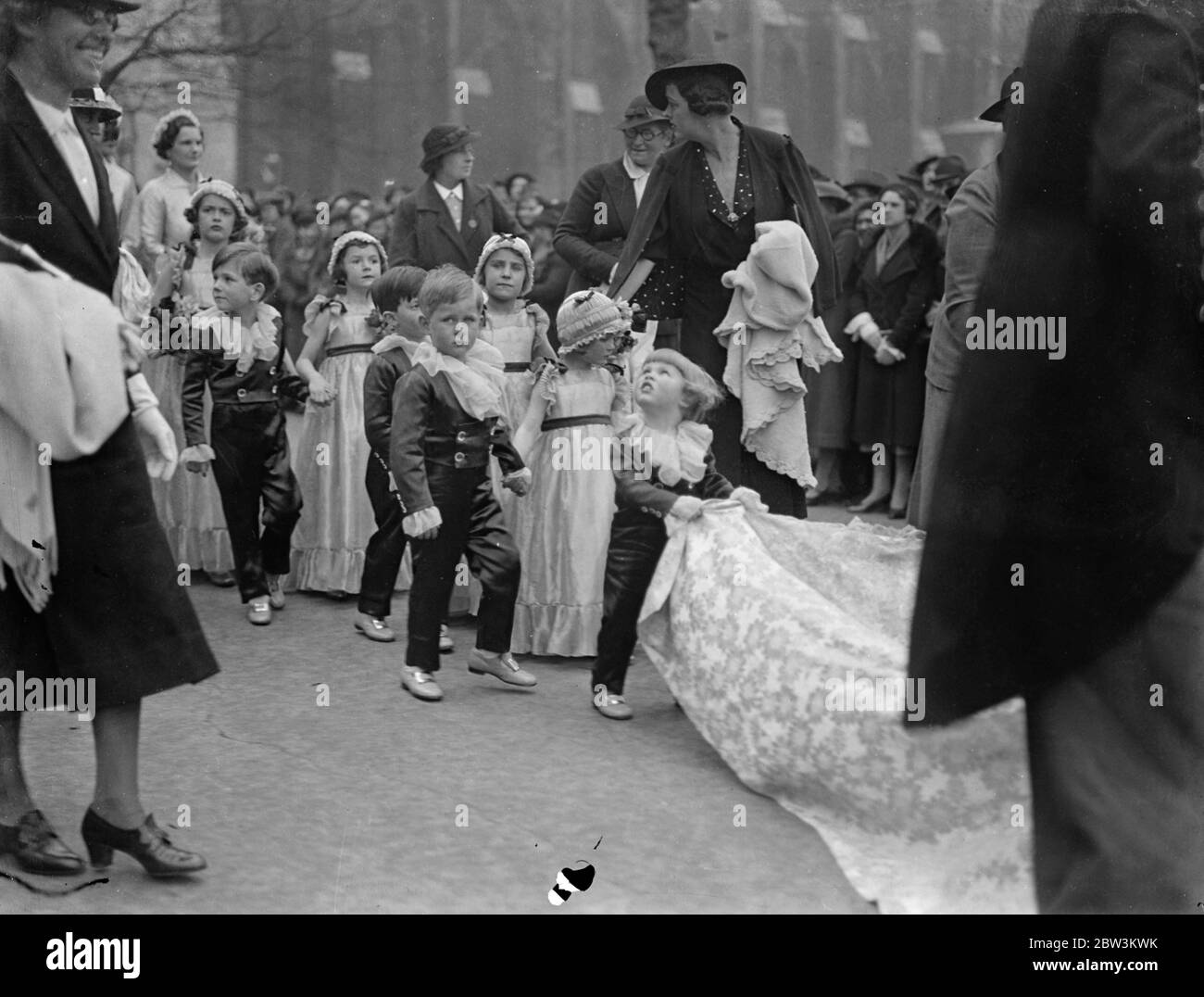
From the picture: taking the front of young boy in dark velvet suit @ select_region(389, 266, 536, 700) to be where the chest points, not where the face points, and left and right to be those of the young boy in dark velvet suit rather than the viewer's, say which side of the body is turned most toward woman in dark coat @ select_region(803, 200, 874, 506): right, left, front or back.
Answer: left

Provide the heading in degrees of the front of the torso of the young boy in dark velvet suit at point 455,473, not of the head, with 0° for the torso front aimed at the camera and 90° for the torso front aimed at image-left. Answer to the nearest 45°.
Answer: approximately 315°

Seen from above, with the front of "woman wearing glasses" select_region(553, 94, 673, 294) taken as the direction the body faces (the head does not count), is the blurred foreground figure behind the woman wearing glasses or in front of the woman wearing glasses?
in front

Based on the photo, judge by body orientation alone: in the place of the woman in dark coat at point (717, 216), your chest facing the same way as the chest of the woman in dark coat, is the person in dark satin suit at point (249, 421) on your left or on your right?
on your right

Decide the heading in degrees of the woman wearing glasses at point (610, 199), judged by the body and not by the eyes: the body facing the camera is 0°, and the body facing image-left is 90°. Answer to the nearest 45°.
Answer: approximately 315°

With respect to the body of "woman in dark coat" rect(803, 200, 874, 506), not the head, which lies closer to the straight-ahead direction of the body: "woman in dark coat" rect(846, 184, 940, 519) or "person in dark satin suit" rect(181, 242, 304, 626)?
the person in dark satin suit

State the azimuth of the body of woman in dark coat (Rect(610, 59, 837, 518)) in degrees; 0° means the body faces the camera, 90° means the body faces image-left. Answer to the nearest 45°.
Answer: approximately 0°

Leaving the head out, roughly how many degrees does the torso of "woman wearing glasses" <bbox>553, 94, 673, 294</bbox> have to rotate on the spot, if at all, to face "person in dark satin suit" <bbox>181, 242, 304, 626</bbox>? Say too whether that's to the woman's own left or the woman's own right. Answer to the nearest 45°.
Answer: approximately 90° to the woman's own right

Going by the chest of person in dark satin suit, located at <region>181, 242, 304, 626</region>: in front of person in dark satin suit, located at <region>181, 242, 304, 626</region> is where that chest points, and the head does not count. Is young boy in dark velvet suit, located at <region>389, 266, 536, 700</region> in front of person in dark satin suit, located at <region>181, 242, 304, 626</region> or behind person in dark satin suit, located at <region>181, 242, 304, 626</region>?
in front
